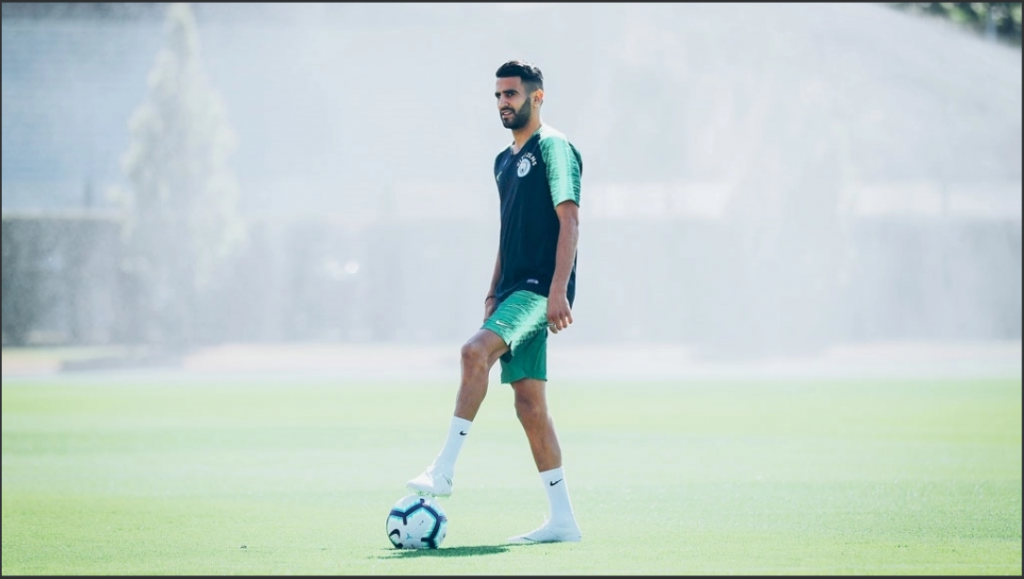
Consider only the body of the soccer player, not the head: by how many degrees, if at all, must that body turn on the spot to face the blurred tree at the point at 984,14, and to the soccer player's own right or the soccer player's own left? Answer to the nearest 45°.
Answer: approximately 180°

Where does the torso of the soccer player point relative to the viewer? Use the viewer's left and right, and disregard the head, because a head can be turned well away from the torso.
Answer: facing the viewer and to the left of the viewer

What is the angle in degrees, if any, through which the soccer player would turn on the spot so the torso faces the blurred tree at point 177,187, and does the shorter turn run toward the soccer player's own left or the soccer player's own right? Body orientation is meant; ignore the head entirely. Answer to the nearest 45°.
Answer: approximately 135° to the soccer player's own right
